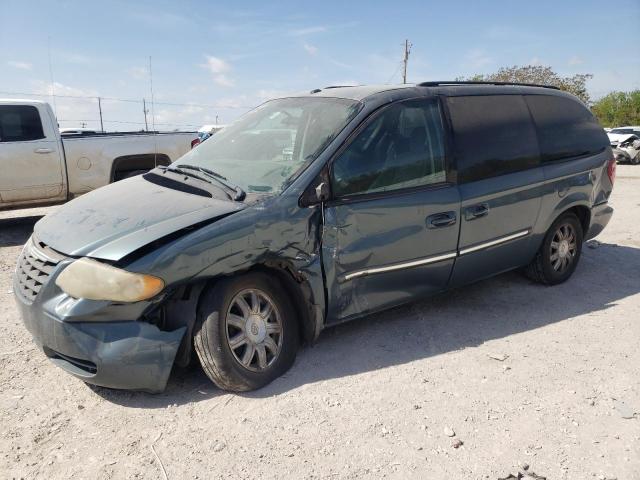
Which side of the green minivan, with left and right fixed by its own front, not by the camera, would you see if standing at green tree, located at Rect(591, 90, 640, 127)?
back

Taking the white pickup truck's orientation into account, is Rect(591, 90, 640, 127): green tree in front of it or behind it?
behind

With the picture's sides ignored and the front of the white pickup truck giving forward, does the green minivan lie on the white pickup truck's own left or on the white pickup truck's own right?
on the white pickup truck's own left

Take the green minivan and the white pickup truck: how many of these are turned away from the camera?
0

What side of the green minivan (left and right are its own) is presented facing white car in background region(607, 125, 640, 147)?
back

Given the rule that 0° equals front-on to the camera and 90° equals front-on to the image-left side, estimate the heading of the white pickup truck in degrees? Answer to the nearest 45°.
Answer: approximately 90°

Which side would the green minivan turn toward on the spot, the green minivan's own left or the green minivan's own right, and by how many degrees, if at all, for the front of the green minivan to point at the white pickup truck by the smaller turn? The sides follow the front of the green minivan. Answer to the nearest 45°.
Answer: approximately 90° to the green minivan's own right
